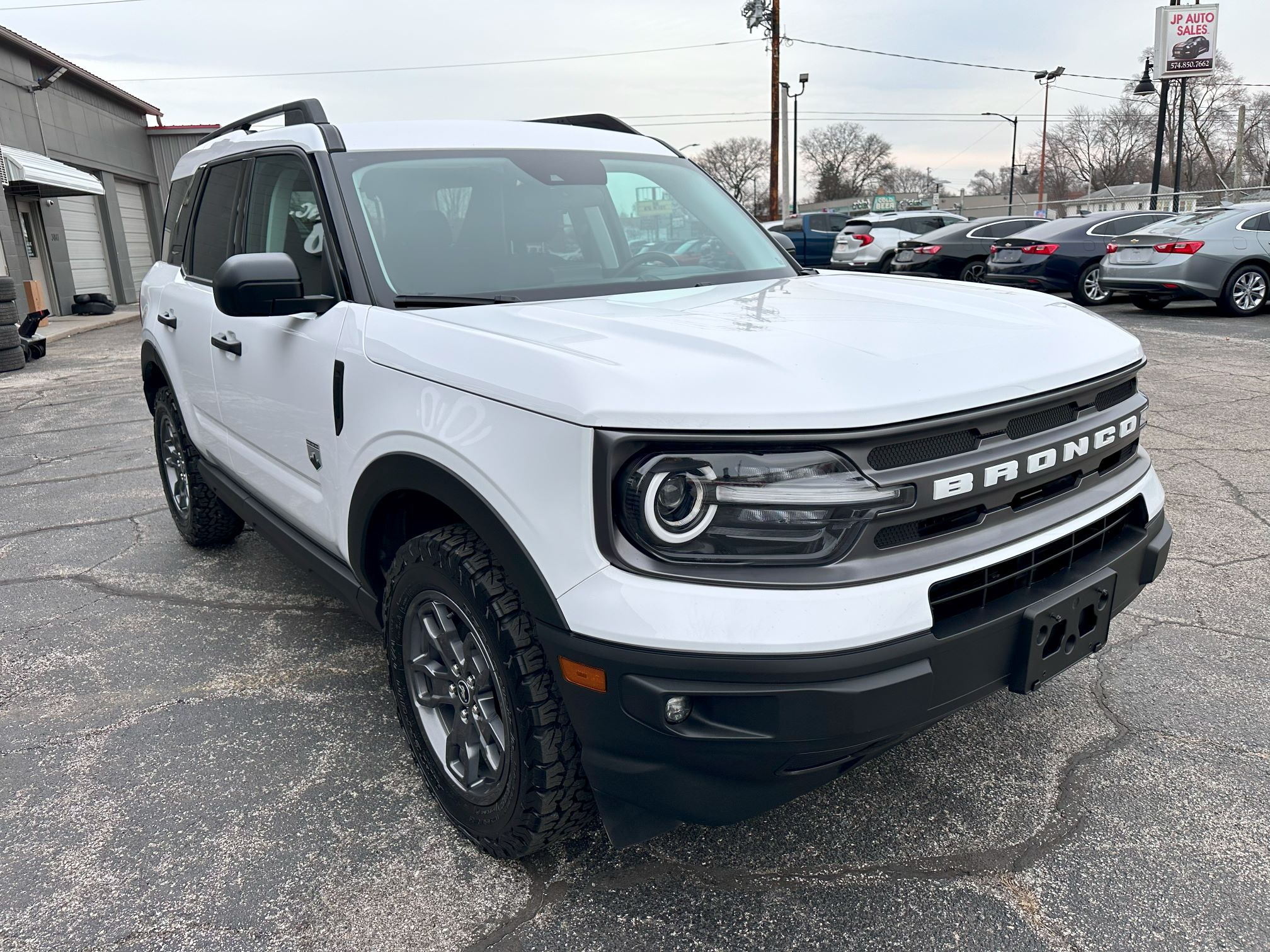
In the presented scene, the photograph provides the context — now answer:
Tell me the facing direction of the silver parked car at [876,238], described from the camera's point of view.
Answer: facing away from the viewer and to the right of the viewer

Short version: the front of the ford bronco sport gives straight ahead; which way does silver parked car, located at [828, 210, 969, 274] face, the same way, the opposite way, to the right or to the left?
to the left

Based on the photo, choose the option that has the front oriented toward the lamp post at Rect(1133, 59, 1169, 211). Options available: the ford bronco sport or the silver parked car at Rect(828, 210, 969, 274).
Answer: the silver parked car

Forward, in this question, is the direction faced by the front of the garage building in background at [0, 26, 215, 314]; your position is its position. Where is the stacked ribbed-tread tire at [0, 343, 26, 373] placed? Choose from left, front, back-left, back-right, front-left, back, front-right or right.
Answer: front-right

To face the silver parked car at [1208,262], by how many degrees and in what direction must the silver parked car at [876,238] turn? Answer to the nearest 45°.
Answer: approximately 90° to its right

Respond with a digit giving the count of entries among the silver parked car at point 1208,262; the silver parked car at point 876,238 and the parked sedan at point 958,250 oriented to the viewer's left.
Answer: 0

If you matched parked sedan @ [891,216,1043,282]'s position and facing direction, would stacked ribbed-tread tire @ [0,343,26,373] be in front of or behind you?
behind

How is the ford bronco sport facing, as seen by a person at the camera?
facing the viewer and to the right of the viewer

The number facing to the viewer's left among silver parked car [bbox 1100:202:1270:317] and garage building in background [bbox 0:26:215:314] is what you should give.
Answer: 0

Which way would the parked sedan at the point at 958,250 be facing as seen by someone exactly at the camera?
facing away from the viewer and to the right of the viewer

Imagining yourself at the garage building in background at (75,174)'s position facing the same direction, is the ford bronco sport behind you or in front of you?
in front

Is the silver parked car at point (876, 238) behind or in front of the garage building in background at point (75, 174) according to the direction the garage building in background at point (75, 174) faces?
in front

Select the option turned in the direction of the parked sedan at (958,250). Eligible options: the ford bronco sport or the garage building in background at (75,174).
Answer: the garage building in background
